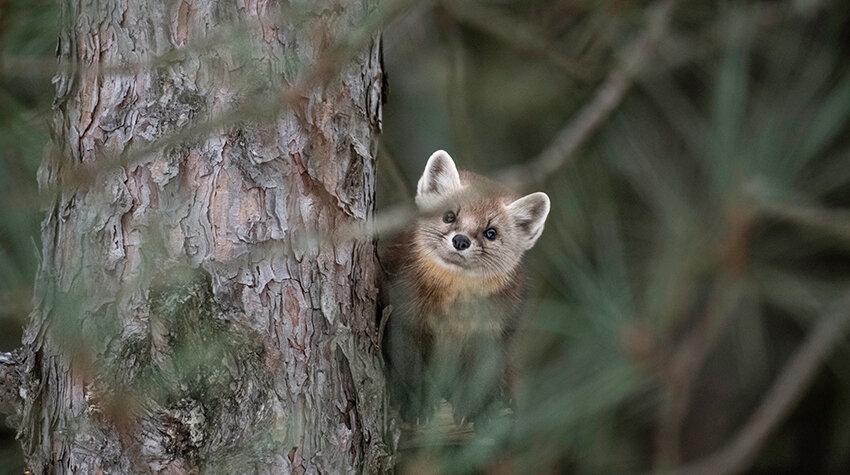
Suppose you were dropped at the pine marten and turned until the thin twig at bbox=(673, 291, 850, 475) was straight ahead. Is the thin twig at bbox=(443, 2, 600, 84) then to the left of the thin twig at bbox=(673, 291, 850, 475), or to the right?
left

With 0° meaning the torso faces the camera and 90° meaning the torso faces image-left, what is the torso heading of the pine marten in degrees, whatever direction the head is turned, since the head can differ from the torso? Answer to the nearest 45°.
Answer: approximately 0°

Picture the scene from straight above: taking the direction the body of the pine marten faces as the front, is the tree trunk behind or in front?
in front

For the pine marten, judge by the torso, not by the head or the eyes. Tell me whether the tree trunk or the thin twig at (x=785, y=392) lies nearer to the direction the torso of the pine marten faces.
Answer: the tree trunk

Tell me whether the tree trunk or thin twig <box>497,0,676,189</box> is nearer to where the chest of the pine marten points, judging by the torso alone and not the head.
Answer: the tree trunk

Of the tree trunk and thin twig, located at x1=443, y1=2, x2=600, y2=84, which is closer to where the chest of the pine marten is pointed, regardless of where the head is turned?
the tree trunk

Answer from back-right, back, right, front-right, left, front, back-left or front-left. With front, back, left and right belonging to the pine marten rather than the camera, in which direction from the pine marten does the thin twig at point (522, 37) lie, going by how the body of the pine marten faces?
back

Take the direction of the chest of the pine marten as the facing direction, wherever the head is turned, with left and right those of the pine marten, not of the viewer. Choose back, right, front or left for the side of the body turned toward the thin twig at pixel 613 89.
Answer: back

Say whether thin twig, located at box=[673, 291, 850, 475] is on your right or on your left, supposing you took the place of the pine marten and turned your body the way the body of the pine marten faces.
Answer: on your left
